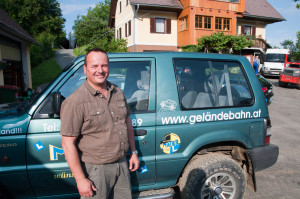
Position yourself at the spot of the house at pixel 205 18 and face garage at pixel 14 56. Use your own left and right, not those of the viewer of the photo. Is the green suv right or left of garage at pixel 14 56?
left

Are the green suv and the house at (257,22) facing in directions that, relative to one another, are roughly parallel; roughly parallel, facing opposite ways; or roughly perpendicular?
roughly perpendicular

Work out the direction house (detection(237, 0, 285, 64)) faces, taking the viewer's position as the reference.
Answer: facing the viewer and to the right of the viewer

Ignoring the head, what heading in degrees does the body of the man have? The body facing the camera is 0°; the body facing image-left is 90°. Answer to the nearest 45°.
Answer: approximately 315°
